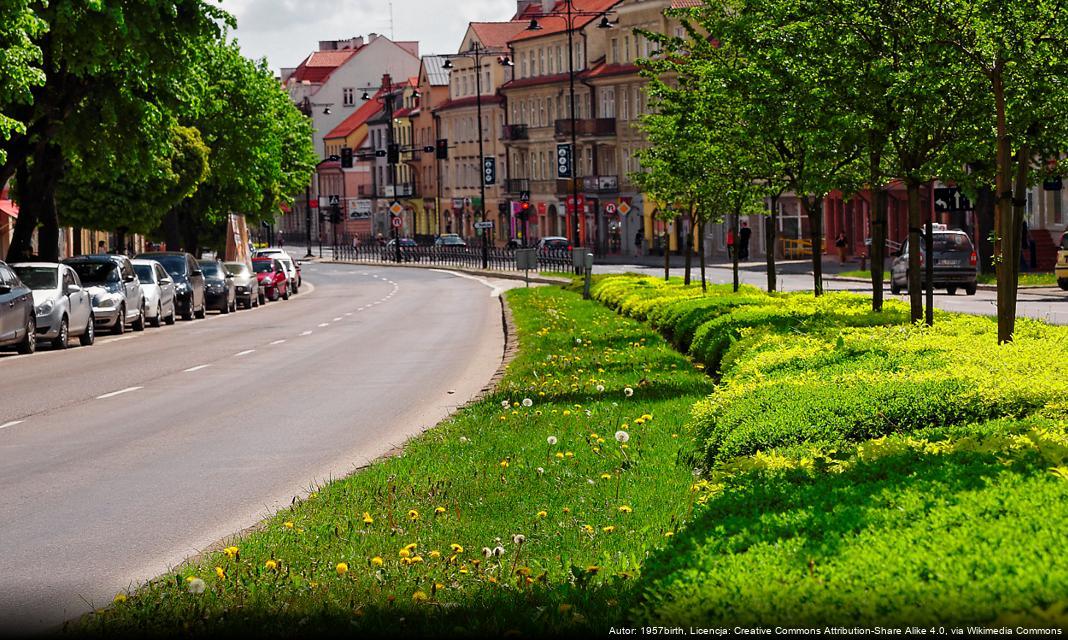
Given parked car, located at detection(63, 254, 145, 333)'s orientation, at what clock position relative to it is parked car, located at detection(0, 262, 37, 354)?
parked car, located at detection(0, 262, 37, 354) is roughly at 11 o'clock from parked car, located at detection(63, 254, 145, 333).

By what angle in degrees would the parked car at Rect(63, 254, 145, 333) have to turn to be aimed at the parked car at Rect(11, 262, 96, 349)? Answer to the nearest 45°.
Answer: approximately 45° to its left

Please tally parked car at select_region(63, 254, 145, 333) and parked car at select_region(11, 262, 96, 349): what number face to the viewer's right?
0

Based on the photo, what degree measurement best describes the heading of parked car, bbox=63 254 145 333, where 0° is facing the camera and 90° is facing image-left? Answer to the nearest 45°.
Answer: approximately 45°

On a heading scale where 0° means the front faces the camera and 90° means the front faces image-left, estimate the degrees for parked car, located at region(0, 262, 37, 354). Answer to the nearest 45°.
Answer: approximately 45°

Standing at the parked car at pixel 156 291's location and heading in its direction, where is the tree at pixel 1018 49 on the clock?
The tree is roughly at 10 o'clock from the parked car.

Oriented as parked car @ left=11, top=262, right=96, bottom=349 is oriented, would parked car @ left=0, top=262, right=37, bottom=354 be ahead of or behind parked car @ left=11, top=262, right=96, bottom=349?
ahead

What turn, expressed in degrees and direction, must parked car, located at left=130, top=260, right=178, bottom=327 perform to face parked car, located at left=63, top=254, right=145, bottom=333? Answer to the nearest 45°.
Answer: approximately 45° to its left

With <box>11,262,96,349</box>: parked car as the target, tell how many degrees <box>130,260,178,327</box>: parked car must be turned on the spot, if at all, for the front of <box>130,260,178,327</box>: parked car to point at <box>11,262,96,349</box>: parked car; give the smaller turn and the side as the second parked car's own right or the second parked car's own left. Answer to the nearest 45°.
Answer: approximately 45° to the second parked car's own left

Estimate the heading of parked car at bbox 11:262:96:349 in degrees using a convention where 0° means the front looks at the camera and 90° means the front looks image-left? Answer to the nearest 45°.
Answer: approximately 45°
